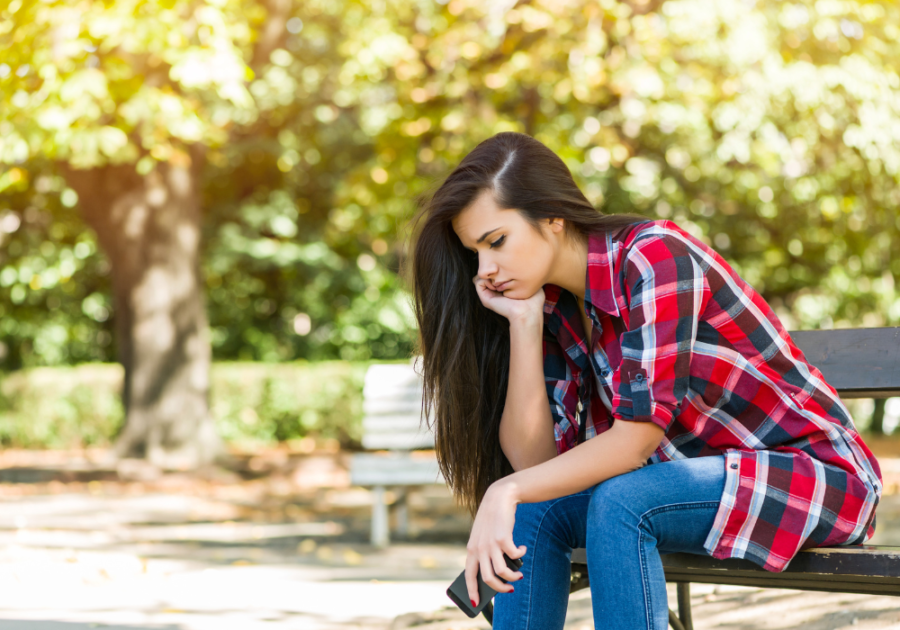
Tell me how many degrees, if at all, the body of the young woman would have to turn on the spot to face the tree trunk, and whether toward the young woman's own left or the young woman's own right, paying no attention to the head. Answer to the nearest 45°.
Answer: approximately 90° to the young woman's own right

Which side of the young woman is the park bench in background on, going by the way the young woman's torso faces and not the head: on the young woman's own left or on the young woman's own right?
on the young woman's own right

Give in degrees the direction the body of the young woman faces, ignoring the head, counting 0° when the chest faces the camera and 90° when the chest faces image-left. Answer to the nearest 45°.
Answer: approximately 45°
